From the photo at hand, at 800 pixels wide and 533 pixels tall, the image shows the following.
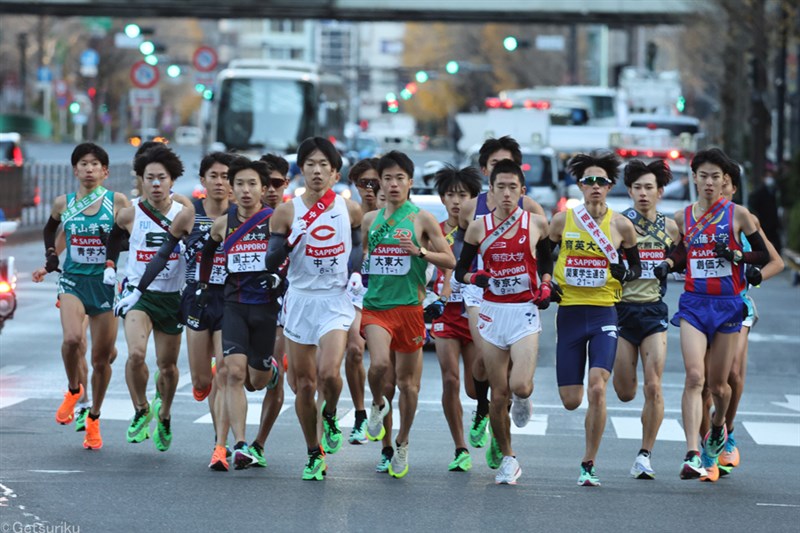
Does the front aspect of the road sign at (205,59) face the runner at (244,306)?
yes

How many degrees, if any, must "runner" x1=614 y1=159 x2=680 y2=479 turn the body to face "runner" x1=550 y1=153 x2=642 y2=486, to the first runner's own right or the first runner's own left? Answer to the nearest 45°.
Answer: approximately 45° to the first runner's own right

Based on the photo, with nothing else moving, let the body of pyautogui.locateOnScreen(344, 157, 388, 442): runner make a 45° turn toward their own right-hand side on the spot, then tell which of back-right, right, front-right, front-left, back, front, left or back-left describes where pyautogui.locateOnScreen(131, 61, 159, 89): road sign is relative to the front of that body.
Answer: back-right

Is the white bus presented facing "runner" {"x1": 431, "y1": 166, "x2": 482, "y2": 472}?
yes

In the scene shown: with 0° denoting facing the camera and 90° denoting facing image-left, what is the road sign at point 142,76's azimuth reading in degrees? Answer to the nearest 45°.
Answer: approximately 0°

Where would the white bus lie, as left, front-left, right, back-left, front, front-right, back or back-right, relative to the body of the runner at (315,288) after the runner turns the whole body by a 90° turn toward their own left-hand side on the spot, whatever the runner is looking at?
left

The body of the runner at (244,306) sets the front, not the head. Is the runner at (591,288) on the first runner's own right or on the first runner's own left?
on the first runner's own left

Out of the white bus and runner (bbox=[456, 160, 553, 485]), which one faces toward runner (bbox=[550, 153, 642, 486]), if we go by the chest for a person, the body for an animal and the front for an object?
the white bus

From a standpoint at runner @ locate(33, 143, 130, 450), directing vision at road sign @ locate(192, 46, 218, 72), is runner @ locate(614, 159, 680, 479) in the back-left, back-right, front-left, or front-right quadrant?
back-right
